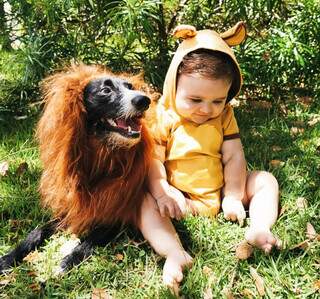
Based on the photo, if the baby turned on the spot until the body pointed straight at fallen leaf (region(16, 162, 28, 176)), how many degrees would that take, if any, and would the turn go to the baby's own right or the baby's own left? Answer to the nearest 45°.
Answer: approximately 90° to the baby's own right

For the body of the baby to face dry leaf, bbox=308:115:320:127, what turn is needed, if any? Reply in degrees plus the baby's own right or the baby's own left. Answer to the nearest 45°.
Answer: approximately 135° to the baby's own left

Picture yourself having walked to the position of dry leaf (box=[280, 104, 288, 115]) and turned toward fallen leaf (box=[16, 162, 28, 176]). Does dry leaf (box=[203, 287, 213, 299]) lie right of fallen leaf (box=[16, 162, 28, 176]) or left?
left

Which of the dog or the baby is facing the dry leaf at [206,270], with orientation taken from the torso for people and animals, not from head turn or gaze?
the baby

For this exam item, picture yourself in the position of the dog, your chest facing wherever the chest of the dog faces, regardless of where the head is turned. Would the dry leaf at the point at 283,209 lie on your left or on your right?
on your left

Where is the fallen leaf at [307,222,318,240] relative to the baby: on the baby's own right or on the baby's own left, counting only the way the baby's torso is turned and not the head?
on the baby's own left

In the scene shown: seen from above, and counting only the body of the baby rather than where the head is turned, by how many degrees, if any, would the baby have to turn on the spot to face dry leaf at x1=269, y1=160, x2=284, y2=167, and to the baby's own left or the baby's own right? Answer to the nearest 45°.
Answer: approximately 135° to the baby's own left

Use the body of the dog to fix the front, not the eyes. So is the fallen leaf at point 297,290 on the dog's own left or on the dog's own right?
on the dog's own left

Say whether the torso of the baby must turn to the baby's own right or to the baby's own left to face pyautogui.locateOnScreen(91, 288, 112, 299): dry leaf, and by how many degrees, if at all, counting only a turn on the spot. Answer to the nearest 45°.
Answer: approximately 45° to the baby's own right

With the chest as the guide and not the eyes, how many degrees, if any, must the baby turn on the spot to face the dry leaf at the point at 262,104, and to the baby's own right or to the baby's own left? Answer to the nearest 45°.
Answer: approximately 180°

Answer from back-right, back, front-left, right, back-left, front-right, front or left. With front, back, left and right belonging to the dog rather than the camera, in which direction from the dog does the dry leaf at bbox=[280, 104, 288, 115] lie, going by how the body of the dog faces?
back
